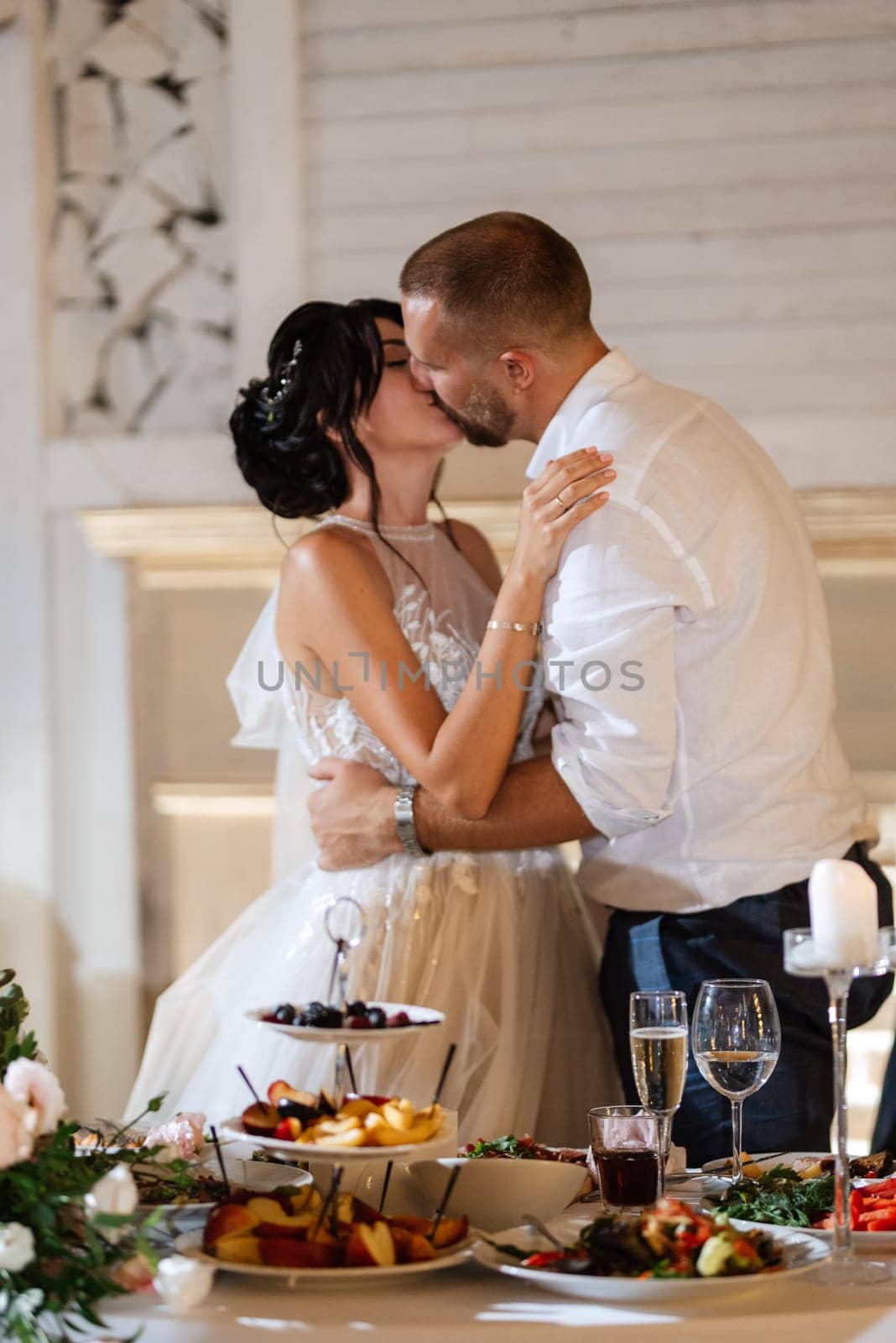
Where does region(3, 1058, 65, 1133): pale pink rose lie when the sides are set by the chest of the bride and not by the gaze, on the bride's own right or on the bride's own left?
on the bride's own right

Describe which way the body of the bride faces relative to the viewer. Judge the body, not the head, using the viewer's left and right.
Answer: facing the viewer and to the right of the viewer

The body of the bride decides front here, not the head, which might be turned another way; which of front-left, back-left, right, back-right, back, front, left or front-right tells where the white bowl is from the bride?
front-right

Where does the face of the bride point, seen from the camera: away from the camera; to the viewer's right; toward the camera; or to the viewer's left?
to the viewer's right

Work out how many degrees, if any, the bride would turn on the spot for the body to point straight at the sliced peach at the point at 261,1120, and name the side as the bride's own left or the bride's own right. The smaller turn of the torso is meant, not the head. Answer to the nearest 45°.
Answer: approximately 45° to the bride's own right

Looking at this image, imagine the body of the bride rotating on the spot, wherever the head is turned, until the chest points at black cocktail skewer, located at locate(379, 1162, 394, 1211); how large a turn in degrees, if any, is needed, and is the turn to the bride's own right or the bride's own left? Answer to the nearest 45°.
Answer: approximately 45° to the bride's own right

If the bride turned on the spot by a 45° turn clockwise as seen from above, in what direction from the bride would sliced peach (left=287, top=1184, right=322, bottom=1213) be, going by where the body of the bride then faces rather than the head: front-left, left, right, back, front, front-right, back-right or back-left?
front

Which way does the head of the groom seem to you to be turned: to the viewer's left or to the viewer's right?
to the viewer's left

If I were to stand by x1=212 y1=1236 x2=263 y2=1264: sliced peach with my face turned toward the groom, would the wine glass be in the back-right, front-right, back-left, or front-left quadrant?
front-right

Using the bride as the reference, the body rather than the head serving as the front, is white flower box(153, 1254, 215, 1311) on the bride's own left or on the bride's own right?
on the bride's own right

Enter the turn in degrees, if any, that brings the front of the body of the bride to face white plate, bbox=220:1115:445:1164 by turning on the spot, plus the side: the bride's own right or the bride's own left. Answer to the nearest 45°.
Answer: approximately 45° to the bride's own right

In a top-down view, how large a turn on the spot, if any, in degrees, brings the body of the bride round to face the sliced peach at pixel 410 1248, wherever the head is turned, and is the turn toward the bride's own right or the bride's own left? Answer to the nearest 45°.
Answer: approximately 45° to the bride's own right

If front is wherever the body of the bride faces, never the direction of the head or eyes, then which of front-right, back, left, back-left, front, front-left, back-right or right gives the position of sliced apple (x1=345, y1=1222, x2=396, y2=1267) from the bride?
front-right

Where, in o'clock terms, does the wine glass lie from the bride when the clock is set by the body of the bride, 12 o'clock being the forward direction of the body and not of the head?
The wine glass is roughly at 1 o'clock from the bride.

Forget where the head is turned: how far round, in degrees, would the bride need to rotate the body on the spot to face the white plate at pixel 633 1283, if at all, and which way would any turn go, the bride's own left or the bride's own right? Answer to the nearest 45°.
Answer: approximately 45° to the bride's own right
